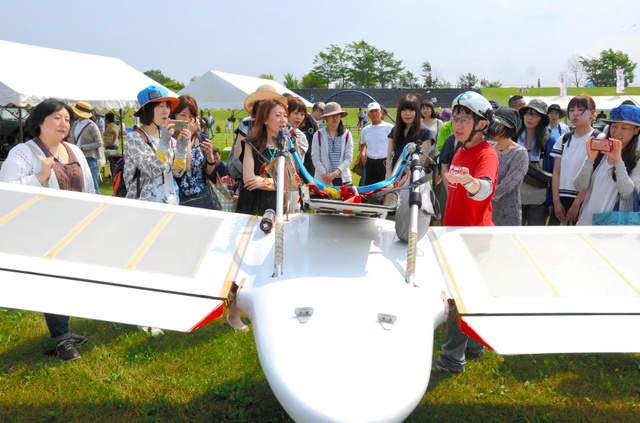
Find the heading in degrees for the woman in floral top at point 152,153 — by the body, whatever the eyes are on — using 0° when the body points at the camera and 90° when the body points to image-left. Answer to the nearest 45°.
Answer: approximately 315°

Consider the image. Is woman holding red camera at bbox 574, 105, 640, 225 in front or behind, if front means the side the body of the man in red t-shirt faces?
behind

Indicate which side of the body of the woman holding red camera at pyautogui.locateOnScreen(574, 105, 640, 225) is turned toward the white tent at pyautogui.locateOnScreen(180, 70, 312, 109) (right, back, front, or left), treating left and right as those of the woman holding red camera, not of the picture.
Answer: right

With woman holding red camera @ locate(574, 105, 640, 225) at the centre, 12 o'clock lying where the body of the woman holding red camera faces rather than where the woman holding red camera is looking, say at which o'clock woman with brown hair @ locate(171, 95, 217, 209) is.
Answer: The woman with brown hair is roughly at 1 o'clock from the woman holding red camera.

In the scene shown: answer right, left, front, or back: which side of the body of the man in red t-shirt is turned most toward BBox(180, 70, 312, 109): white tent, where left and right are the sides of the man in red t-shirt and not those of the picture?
right

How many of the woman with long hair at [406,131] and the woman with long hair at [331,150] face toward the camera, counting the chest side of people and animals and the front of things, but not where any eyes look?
2
